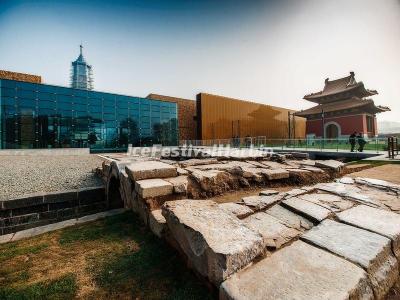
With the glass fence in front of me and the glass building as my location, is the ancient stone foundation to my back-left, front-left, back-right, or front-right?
front-right

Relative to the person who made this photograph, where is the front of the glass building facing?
facing the viewer and to the right of the viewer

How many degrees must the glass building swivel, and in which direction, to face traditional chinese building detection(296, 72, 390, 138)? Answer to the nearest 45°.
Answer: approximately 45° to its left

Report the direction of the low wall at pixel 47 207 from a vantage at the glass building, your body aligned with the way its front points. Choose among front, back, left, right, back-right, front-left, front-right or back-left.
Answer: front-right

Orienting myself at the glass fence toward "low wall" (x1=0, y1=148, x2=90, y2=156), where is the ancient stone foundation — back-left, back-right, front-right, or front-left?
front-left

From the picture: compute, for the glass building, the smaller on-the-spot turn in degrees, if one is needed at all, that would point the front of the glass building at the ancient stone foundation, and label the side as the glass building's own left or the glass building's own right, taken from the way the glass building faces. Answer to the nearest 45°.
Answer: approximately 45° to the glass building's own right
